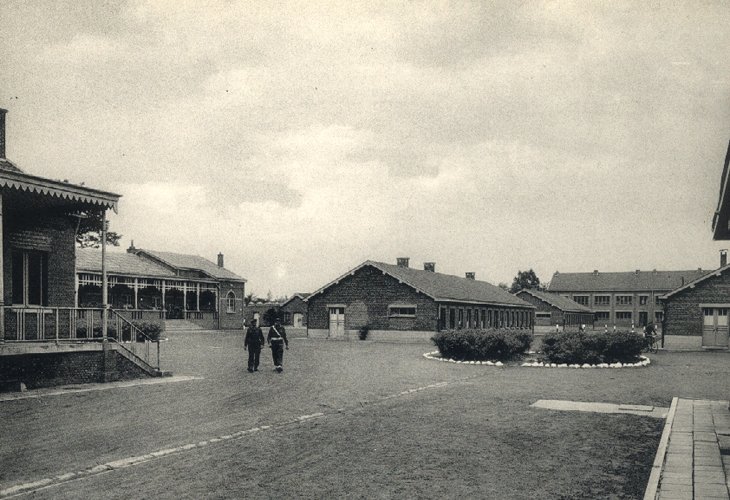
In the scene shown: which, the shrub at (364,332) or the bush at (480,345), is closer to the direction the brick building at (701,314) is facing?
the bush

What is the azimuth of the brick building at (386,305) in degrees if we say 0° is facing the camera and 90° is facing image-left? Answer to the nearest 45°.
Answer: approximately 45°

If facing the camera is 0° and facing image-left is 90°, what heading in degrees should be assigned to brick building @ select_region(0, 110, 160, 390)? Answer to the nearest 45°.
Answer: approximately 315°
